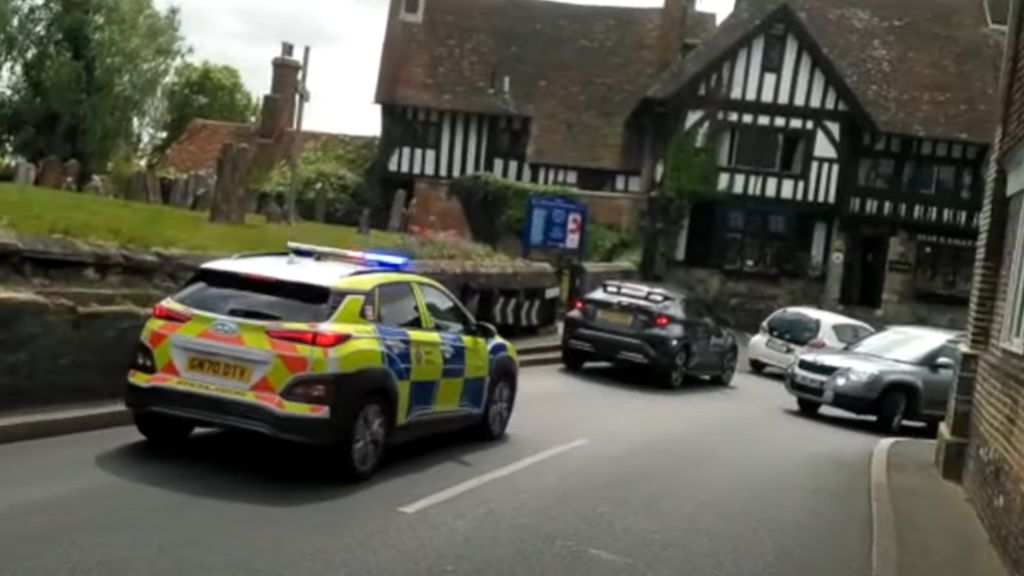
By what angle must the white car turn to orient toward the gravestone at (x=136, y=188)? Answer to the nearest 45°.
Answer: approximately 135° to its left

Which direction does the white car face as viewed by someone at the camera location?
facing away from the viewer and to the right of the viewer

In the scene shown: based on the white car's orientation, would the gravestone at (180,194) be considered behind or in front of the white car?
behind

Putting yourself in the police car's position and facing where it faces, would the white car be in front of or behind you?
in front

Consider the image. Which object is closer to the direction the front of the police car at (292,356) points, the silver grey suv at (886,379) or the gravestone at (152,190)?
the silver grey suv

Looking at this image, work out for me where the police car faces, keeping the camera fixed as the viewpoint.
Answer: facing away from the viewer and to the right of the viewer

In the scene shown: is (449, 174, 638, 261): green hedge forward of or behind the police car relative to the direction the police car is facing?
forward
